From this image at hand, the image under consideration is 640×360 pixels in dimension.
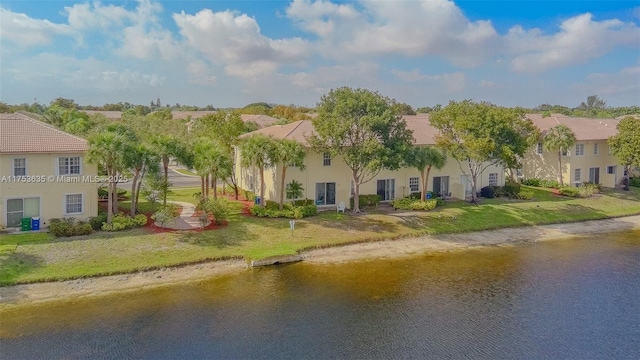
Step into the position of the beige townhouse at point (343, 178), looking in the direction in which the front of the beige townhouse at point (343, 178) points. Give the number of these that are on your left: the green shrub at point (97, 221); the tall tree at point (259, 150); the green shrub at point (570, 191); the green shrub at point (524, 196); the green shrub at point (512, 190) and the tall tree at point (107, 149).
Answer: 3
